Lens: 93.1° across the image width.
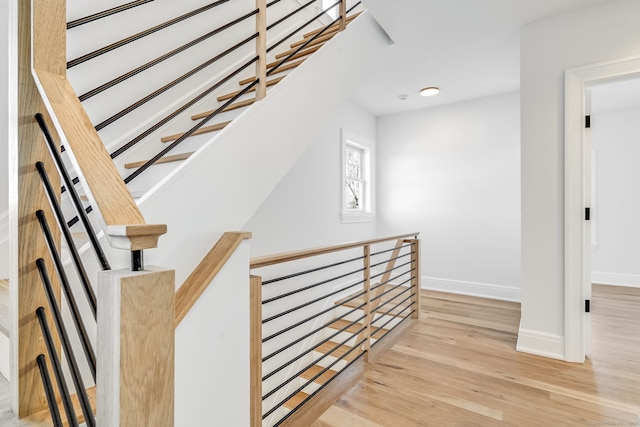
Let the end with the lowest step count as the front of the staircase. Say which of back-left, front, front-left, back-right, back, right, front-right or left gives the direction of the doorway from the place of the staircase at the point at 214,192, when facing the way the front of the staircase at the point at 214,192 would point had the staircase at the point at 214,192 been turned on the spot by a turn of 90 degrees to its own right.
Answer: back-right

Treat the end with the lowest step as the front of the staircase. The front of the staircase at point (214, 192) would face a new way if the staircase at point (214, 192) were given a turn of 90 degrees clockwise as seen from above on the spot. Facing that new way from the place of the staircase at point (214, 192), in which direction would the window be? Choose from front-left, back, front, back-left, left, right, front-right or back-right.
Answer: right

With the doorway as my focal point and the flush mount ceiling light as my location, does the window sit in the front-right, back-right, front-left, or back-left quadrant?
back-right

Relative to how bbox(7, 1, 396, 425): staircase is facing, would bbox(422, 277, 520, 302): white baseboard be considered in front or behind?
behind

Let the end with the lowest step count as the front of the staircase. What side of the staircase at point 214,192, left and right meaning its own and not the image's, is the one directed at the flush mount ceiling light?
back

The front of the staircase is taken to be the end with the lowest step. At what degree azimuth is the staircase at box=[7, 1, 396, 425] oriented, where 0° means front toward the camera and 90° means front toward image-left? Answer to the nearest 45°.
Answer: approximately 45°
